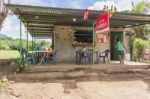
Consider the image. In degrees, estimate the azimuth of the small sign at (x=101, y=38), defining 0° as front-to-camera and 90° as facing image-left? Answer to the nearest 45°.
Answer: approximately 0°

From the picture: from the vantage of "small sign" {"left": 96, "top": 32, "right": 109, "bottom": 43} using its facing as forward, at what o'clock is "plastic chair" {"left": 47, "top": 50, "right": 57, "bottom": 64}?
The plastic chair is roughly at 2 o'clock from the small sign.

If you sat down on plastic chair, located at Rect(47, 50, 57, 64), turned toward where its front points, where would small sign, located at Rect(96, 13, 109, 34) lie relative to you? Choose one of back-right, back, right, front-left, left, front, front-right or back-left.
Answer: back-left

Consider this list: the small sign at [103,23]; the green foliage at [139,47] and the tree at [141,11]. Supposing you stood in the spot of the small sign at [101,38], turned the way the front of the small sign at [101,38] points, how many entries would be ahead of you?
1
